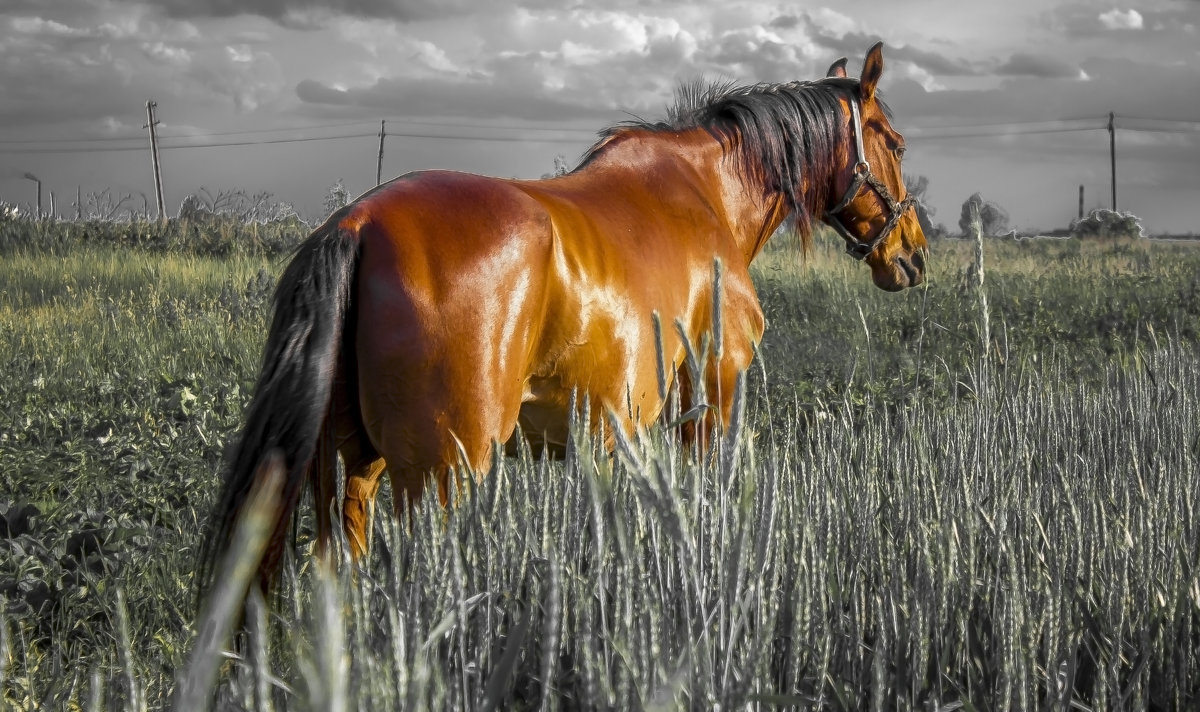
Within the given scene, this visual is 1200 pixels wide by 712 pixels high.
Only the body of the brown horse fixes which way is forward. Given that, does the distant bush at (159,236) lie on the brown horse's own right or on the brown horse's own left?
on the brown horse's own left

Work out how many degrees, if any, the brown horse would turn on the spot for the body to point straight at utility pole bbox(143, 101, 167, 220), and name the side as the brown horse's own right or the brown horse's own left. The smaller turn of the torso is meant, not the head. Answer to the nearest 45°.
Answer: approximately 45° to the brown horse's own left

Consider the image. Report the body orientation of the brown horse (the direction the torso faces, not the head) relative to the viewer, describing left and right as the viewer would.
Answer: facing away from the viewer and to the right of the viewer

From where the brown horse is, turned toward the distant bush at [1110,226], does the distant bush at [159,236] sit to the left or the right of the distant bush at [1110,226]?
left

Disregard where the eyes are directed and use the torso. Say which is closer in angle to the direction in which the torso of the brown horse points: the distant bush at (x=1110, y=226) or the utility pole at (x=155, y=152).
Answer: the distant bush
